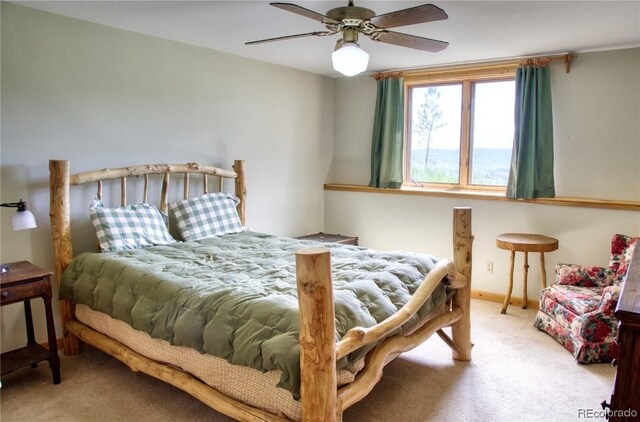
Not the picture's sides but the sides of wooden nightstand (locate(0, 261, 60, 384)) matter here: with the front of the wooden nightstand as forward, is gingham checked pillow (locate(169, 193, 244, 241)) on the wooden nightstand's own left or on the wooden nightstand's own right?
on the wooden nightstand's own left

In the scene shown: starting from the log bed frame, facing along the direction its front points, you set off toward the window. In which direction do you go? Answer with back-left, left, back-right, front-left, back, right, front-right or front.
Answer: left

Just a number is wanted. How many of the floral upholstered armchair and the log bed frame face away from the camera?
0

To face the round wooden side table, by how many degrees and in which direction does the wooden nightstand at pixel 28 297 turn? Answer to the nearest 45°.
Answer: approximately 45° to its left

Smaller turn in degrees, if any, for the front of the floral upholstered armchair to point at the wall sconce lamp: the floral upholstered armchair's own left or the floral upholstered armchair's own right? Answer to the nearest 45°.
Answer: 0° — it already faces it

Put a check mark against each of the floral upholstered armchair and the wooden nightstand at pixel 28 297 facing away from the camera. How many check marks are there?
0

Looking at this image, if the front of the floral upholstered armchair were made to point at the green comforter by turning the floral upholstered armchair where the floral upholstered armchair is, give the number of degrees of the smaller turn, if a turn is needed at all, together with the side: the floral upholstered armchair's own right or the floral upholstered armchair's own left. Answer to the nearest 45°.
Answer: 0° — it already faces it

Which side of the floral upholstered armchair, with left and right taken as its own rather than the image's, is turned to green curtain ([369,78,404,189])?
right

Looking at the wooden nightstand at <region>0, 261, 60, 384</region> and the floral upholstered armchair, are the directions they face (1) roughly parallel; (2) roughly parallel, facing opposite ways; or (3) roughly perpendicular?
roughly parallel, facing opposite ways

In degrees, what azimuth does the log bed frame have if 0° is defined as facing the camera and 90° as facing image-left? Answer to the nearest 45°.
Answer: approximately 315°

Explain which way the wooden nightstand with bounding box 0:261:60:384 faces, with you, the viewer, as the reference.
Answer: facing the viewer and to the right of the viewer

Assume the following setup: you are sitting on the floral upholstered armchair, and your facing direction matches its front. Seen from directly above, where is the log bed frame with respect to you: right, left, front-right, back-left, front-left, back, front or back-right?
front

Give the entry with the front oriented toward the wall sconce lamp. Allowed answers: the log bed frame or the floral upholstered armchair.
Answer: the floral upholstered armchair

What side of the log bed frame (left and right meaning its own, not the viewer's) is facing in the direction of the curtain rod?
left

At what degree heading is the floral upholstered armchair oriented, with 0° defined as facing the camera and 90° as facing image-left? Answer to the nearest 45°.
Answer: approximately 45°

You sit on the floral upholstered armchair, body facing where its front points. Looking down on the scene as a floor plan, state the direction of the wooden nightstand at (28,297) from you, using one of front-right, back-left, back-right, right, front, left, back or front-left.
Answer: front
